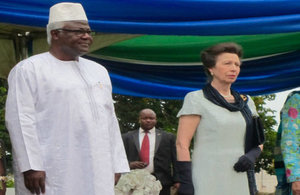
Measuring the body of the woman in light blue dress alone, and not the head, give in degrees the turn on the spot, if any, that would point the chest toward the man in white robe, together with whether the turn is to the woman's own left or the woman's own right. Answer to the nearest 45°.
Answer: approximately 90° to the woman's own right

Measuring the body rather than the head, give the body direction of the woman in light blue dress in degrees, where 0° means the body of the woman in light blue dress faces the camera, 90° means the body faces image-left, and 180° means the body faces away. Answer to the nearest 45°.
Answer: approximately 315°

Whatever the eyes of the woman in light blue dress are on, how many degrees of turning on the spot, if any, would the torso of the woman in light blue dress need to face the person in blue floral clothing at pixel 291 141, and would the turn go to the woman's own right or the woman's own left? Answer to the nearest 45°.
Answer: approximately 90° to the woman's own left

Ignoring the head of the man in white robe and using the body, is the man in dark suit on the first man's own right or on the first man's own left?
on the first man's own left

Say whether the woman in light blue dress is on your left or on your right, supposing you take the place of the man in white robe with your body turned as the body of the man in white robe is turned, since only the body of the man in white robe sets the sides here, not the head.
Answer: on your left

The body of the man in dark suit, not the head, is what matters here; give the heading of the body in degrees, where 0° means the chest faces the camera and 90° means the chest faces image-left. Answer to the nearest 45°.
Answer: approximately 0°
